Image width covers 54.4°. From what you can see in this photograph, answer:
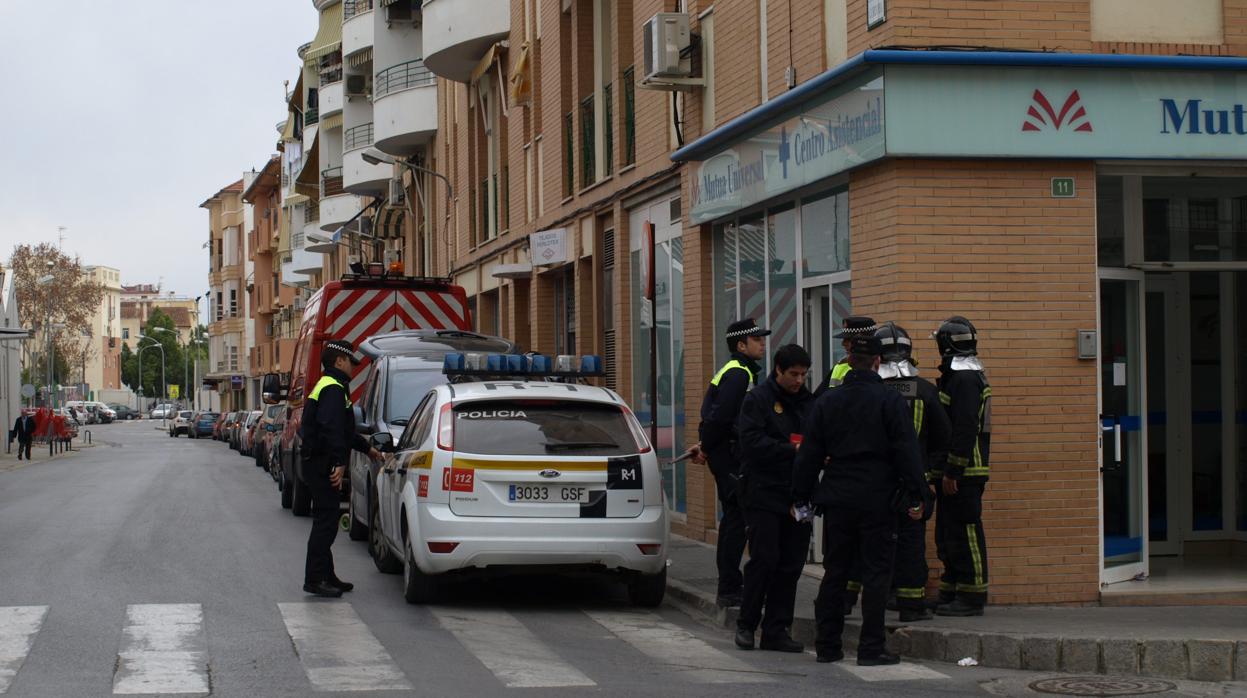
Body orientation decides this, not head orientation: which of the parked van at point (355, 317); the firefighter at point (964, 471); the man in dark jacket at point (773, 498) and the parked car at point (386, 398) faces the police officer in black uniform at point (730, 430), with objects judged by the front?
the firefighter

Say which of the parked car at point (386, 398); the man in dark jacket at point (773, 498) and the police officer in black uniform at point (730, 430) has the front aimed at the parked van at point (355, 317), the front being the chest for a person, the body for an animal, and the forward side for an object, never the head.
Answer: the parked car

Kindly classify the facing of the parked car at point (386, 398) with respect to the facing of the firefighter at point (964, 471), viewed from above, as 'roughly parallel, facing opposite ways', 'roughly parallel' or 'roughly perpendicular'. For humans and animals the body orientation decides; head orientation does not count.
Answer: roughly perpendicular

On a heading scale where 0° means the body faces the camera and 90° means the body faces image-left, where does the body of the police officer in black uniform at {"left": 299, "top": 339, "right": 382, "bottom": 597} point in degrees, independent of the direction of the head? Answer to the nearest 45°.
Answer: approximately 270°

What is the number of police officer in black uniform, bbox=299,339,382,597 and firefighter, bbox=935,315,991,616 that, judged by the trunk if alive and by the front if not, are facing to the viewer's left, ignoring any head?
1

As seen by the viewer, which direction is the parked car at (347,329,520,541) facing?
away from the camera

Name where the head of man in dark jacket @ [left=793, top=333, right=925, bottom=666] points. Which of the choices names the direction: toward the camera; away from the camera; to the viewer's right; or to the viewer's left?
away from the camera

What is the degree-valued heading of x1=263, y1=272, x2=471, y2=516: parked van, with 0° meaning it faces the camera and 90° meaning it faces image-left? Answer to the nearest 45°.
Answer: approximately 180°

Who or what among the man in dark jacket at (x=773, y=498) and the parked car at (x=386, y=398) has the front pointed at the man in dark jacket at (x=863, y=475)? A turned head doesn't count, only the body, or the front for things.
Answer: the man in dark jacket at (x=773, y=498)

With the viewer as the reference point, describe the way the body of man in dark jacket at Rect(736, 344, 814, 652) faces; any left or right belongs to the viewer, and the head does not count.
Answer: facing the viewer and to the right of the viewer

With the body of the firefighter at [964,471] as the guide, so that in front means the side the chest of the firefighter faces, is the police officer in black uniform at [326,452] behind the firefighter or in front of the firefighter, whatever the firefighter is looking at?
in front

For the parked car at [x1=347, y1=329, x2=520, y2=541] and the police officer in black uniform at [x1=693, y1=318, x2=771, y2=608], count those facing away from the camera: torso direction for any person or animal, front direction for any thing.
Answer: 1

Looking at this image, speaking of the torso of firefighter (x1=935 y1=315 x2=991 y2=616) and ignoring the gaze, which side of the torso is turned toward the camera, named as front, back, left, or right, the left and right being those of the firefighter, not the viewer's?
left
